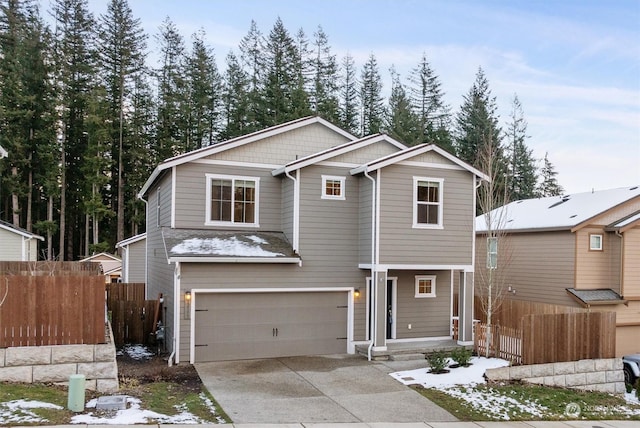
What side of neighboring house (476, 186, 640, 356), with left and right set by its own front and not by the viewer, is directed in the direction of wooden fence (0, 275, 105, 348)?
right

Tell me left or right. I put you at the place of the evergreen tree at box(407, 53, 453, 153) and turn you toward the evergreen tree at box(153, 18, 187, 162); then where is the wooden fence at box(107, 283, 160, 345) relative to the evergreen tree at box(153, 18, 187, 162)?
left

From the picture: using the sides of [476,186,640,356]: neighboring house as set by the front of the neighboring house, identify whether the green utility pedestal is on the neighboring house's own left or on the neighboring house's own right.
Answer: on the neighboring house's own right

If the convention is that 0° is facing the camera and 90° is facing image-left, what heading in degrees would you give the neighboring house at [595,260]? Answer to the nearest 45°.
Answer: approximately 315°

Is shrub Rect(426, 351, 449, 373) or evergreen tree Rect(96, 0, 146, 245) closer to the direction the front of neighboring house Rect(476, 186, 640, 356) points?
the shrub

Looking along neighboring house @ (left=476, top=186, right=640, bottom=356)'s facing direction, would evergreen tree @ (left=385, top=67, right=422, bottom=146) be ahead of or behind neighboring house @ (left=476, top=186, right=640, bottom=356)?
behind

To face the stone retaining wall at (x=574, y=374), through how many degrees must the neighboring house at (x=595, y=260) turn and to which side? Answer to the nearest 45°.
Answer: approximately 45° to its right

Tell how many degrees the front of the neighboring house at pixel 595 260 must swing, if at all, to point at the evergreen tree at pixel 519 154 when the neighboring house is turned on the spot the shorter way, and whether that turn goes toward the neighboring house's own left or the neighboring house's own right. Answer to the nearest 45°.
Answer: approximately 135° to the neighboring house's own left

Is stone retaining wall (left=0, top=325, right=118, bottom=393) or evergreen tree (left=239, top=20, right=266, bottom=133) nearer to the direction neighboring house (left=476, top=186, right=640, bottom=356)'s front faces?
the stone retaining wall

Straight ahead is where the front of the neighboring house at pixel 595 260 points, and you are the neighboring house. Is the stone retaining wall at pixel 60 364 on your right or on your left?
on your right

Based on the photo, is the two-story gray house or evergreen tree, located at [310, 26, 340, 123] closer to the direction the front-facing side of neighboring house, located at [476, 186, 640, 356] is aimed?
the two-story gray house
